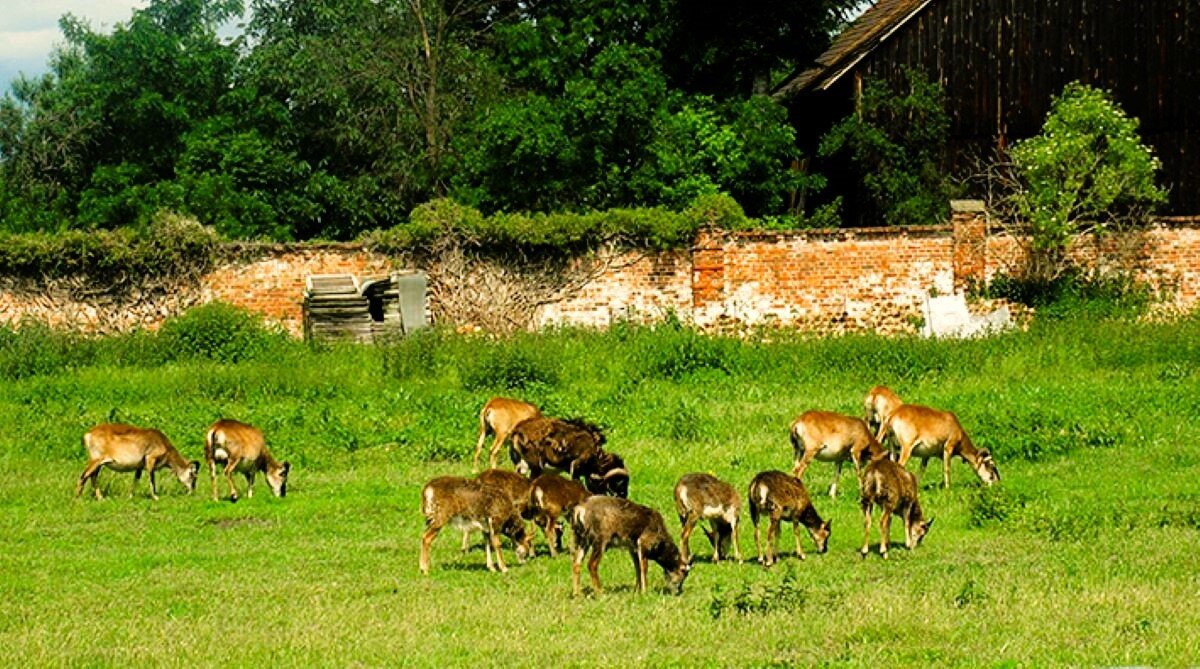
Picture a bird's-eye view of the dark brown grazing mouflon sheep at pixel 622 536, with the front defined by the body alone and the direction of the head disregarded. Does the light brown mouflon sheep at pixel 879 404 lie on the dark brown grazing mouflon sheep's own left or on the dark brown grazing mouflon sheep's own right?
on the dark brown grazing mouflon sheep's own left

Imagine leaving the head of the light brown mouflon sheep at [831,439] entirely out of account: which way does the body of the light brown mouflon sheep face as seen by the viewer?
to the viewer's right

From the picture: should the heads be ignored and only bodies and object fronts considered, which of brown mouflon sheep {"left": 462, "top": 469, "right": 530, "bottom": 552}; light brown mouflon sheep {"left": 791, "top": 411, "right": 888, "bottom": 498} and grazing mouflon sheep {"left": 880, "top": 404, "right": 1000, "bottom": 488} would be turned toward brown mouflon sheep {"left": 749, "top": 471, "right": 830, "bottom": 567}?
brown mouflon sheep {"left": 462, "top": 469, "right": 530, "bottom": 552}

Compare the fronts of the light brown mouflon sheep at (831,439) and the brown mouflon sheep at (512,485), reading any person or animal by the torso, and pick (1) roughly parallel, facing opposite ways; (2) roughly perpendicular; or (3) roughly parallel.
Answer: roughly parallel

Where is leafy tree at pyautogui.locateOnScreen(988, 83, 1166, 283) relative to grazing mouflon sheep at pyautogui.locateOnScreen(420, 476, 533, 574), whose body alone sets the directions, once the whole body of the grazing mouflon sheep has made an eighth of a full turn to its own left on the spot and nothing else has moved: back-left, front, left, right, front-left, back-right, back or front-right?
front

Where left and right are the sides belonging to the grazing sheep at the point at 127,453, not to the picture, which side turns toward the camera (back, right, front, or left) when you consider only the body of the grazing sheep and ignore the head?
right

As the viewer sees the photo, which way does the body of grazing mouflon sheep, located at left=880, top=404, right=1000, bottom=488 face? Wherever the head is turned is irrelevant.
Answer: to the viewer's right

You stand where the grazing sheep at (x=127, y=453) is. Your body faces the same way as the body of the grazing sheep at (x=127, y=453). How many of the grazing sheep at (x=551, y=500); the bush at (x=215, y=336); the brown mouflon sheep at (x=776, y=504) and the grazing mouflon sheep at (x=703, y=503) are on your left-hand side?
1

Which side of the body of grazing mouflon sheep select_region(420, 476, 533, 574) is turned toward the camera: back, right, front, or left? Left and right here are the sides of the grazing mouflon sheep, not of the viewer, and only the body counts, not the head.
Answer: right

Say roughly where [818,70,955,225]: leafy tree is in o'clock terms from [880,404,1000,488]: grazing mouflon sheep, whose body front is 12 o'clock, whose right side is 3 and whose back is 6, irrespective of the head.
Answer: The leafy tree is roughly at 9 o'clock from the grazing mouflon sheep.

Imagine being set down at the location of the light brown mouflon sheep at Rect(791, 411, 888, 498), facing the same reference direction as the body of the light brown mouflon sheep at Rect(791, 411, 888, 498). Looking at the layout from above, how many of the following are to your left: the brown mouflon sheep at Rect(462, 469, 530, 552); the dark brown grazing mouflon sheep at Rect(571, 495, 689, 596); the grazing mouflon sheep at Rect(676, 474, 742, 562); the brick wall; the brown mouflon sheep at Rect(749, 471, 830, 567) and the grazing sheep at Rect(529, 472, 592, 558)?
1

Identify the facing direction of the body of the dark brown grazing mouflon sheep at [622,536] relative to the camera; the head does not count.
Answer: to the viewer's right
